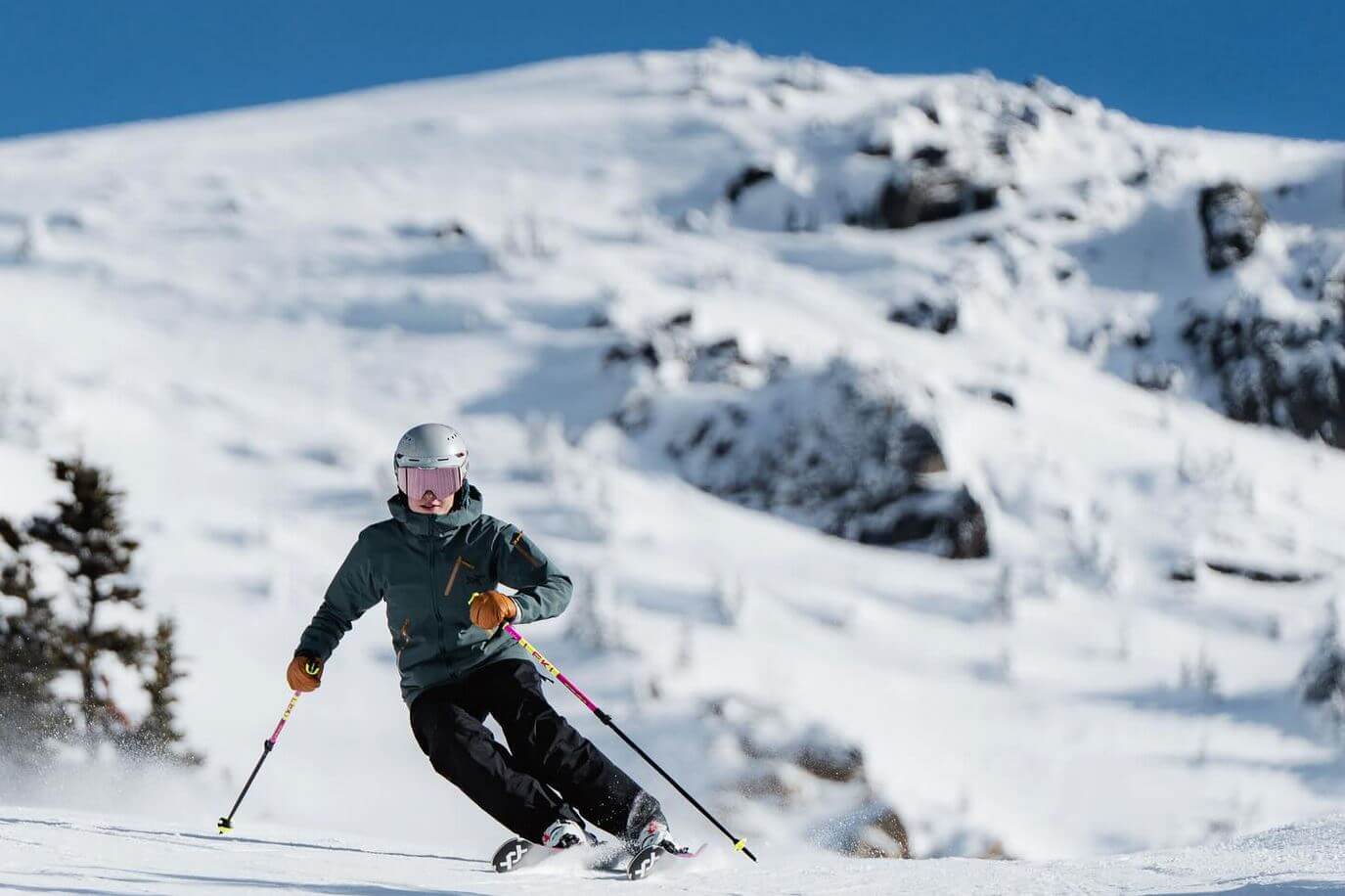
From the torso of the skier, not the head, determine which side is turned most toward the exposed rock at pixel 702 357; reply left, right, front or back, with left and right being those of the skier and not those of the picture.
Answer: back

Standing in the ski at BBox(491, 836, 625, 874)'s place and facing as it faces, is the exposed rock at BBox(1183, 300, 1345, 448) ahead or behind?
behind

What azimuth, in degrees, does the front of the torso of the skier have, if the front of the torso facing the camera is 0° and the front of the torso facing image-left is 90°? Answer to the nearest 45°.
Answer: approximately 0°

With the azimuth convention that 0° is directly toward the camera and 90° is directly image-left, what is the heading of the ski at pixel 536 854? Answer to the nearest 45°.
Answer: approximately 45°

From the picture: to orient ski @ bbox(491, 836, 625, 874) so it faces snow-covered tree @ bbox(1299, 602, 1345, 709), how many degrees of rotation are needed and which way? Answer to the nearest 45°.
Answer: approximately 180°

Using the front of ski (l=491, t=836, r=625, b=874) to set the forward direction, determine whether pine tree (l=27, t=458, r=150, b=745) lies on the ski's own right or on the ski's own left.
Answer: on the ski's own right
